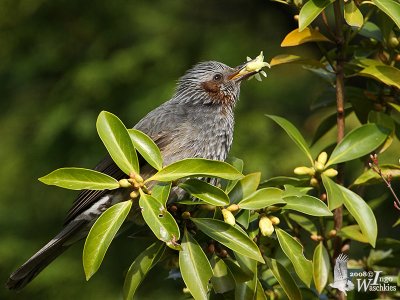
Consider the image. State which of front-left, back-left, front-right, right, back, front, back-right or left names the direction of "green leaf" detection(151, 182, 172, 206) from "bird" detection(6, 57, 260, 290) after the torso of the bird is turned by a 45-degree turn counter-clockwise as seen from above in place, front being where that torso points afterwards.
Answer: back-right

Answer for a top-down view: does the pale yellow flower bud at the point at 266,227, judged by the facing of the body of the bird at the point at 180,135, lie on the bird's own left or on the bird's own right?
on the bird's own right

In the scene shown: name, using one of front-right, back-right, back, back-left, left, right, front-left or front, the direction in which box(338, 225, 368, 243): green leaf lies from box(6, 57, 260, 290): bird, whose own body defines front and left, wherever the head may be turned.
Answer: front-right

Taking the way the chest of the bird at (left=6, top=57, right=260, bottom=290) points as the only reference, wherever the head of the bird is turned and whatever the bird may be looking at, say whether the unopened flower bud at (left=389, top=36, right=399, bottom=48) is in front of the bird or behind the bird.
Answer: in front

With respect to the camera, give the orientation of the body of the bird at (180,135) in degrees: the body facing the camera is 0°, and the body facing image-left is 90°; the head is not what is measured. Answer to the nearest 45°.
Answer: approximately 270°

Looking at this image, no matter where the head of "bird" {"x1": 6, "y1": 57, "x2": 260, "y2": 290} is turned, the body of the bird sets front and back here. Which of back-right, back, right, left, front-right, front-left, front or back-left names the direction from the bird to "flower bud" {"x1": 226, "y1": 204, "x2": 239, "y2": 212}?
front

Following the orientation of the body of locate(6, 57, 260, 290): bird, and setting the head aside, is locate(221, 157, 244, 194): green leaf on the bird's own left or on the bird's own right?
on the bird's own right

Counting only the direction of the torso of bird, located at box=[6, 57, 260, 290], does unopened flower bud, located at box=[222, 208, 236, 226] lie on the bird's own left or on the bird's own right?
on the bird's own right
